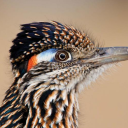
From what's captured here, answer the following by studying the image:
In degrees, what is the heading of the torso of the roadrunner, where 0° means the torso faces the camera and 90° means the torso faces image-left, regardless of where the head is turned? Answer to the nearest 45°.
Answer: approximately 270°
